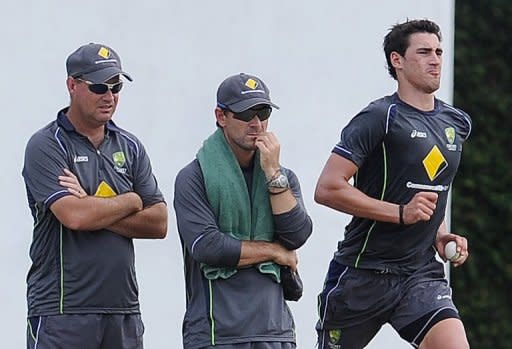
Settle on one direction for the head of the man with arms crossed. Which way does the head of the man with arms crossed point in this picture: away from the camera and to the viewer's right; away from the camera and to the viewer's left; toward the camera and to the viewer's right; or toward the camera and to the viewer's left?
toward the camera and to the viewer's right

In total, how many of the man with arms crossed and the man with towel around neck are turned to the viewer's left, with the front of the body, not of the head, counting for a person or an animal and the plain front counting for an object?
0

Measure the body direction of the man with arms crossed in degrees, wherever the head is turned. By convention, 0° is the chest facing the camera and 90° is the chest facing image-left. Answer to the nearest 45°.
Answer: approximately 315°

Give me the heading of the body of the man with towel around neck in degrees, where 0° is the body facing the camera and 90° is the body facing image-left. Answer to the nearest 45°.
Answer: approximately 315°
